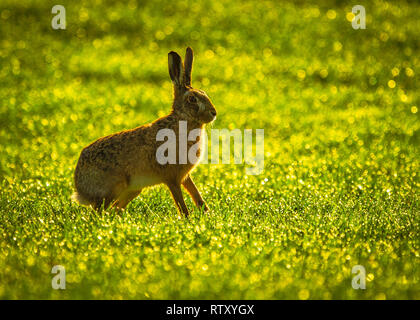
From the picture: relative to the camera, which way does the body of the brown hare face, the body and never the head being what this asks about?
to the viewer's right
